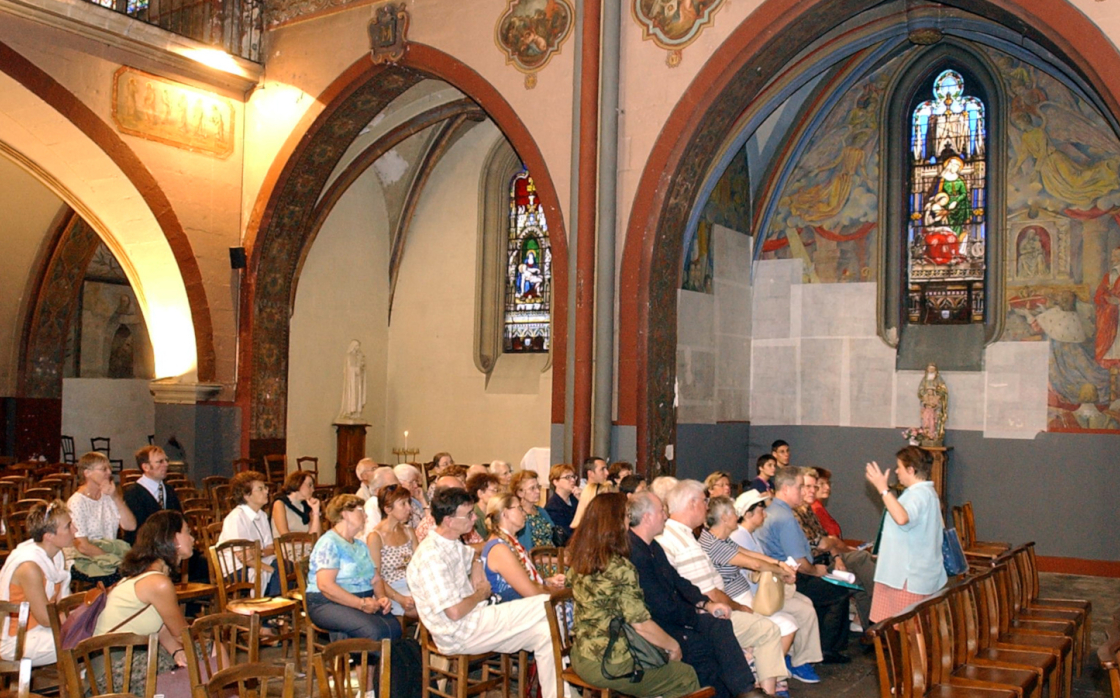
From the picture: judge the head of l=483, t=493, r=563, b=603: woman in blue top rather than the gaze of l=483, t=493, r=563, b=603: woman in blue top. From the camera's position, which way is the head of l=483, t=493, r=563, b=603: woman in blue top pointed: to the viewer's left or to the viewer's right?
to the viewer's right

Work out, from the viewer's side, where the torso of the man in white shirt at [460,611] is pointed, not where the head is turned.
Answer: to the viewer's right

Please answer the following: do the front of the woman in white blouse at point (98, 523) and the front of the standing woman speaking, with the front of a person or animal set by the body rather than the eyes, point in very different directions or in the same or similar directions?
very different directions

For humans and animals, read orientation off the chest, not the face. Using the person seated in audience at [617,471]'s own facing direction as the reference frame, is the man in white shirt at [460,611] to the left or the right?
on their right

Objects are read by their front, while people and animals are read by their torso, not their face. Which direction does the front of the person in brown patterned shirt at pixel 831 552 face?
to the viewer's right

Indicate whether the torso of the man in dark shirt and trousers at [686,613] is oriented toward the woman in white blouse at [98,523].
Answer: no

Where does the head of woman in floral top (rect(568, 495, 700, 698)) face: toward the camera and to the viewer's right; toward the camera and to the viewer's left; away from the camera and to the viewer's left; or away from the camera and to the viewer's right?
away from the camera and to the viewer's right

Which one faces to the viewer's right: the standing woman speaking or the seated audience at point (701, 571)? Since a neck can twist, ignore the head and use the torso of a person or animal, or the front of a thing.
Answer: the seated audience

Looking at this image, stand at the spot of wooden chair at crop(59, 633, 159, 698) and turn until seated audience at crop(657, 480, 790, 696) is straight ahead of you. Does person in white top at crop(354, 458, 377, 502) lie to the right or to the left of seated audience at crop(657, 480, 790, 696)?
left

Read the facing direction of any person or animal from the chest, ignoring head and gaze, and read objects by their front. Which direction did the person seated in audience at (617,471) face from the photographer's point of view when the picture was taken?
facing to the right of the viewer

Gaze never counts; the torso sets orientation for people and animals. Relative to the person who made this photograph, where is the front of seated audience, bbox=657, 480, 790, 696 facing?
facing to the right of the viewer

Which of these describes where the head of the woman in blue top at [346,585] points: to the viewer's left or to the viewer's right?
to the viewer's right

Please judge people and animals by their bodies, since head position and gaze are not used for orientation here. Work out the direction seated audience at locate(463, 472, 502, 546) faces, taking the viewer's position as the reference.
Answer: facing to the right of the viewer

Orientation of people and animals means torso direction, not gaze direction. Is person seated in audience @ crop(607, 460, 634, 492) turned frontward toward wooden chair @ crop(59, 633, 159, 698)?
no

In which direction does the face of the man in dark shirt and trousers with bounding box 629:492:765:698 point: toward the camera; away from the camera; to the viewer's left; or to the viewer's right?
to the viewer's right

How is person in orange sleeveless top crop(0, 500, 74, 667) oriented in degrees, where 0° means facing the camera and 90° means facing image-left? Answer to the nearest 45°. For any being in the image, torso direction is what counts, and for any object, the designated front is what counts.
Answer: approximately 270°

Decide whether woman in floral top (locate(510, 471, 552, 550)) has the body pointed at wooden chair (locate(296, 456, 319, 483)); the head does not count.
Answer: no
